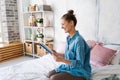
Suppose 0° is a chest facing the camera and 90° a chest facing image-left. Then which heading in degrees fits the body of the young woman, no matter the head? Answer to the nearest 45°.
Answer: approximately 90°

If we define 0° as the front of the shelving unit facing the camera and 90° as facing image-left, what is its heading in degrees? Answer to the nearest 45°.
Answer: approximately 45°

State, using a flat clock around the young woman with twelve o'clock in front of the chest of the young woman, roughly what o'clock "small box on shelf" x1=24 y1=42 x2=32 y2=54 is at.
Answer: The small box on shelf is roughly at 2 o'clock from the young woman.

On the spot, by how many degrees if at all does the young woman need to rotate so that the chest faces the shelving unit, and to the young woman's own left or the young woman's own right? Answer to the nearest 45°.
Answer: approximately 90° to the young woman's own right

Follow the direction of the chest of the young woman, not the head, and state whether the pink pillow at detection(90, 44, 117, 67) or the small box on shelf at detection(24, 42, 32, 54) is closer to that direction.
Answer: the small box on shelf

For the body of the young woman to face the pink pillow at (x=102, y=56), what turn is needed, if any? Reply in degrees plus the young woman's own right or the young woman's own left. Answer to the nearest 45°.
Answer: approximately 135° to the young woman's own right

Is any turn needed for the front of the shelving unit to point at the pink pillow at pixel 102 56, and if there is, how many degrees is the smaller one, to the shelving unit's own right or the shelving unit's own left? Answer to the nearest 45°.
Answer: approximately 90° to the shelving unit's own left

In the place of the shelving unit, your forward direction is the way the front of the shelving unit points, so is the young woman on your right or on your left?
on your left

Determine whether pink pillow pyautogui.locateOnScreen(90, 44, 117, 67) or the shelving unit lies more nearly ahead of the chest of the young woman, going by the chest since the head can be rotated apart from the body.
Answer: the shelving unit

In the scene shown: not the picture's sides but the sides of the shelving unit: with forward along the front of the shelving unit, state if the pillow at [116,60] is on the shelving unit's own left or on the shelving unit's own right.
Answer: on the shelving unit's own left
